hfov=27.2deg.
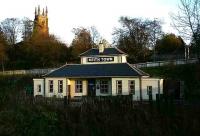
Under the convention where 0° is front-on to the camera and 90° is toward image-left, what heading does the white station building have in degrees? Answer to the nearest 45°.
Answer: approximately 0°
